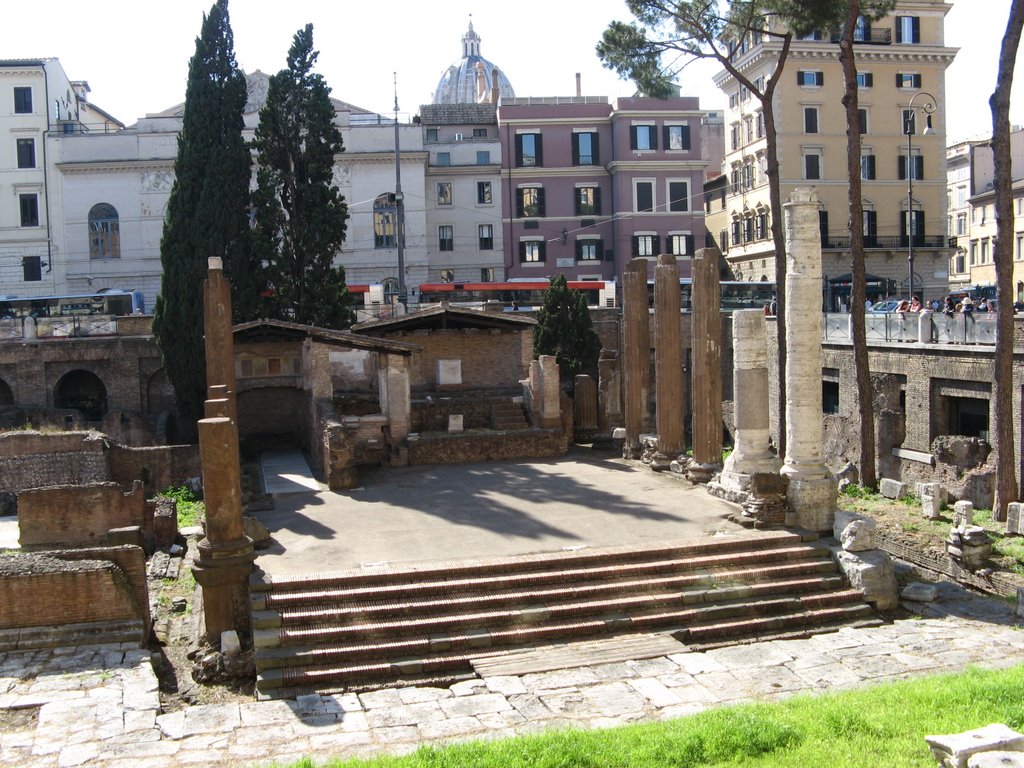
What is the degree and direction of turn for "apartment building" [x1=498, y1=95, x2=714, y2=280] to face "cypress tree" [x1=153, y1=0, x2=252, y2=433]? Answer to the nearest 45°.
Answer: approximately 45° to its right

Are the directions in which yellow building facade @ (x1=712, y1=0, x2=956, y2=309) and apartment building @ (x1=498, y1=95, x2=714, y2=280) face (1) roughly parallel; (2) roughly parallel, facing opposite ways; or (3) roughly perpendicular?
roughly parallel

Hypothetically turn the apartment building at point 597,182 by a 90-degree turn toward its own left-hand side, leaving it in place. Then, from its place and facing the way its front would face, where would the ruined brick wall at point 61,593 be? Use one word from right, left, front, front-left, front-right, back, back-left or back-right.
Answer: right

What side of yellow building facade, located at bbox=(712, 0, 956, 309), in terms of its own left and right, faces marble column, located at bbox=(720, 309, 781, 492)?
front

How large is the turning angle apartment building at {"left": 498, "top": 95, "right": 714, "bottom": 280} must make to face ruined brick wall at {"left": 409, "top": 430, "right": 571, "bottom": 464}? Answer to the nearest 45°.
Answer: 0° — it already faces it

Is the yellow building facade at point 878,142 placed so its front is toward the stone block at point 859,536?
yes

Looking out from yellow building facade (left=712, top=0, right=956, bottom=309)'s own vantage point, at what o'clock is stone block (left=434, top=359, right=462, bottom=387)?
The stone block is roughly at 1 o'clock from the yellow building facade.

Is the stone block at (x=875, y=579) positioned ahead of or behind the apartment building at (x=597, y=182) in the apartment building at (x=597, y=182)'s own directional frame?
ahead

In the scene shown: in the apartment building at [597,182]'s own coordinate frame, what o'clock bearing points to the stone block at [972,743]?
The stone block is roughly at 12 o'clock from the apartment building.

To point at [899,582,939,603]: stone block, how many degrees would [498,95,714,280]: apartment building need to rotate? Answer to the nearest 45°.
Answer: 0° — it already faces it

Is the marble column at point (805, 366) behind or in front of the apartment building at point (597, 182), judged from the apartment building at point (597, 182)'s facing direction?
in front

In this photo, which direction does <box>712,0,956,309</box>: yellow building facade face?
toward the camera

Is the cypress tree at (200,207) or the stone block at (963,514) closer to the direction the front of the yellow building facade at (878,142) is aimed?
the stone block

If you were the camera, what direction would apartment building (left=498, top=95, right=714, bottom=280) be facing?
facing the viewer

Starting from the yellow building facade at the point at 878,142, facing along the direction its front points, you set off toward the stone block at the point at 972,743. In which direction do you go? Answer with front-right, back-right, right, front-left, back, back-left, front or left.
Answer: front

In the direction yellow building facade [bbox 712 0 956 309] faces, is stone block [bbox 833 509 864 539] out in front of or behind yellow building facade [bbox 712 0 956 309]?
in front
